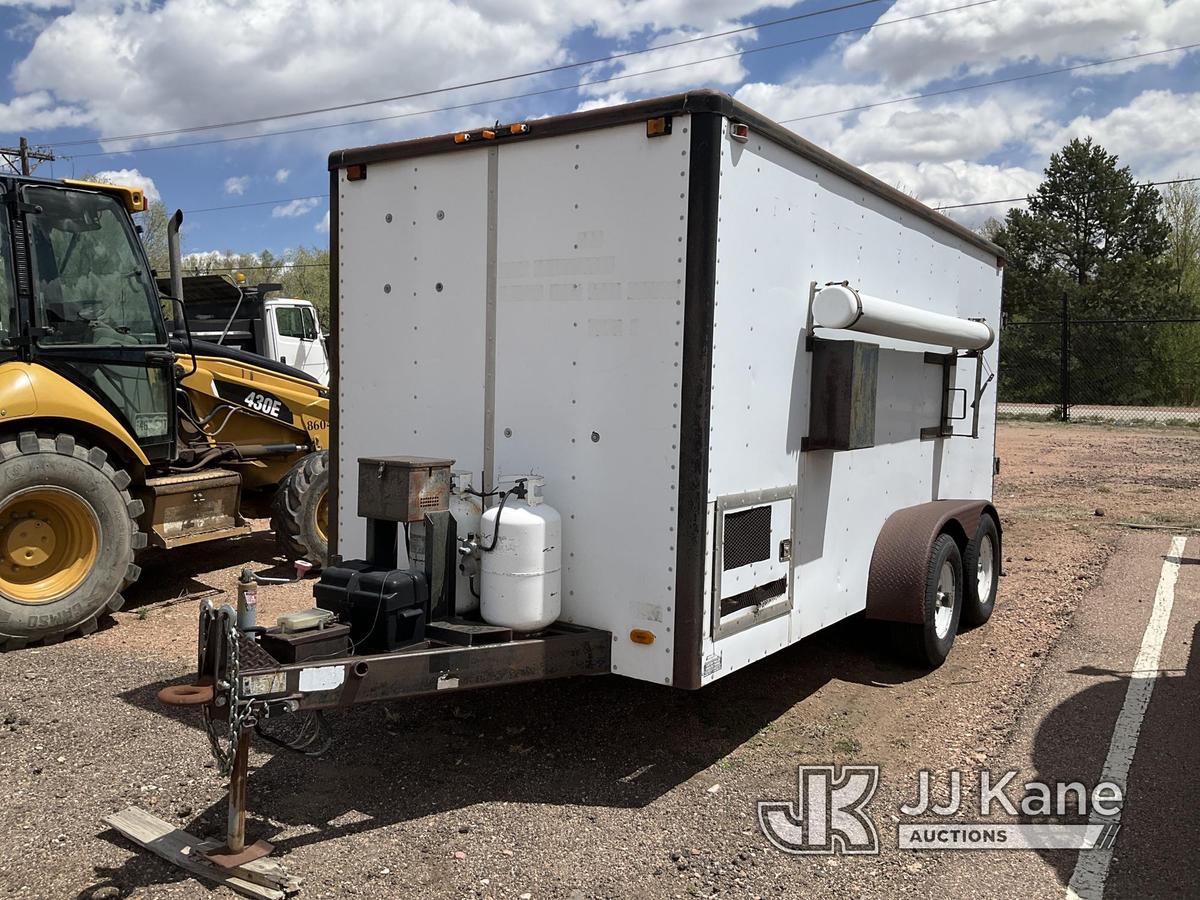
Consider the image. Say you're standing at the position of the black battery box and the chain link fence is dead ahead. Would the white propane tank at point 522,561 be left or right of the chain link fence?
right

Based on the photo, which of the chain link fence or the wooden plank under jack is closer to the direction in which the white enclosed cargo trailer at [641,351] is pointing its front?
the wooden plank under jack

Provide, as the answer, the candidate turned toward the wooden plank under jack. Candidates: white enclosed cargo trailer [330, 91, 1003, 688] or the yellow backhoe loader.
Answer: the white enclosed cargo trailer

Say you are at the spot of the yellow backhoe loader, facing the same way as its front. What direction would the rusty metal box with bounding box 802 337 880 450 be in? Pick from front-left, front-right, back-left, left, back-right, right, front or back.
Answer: right

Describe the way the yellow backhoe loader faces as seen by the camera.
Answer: facing away from the viewer and to the right of the viewer

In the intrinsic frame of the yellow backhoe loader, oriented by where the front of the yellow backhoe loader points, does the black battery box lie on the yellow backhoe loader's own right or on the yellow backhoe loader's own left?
on the yellow backhoe loader's own right

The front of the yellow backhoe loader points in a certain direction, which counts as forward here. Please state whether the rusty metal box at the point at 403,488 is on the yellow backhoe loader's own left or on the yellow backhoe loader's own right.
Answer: on the yellow backhoe loader's own right

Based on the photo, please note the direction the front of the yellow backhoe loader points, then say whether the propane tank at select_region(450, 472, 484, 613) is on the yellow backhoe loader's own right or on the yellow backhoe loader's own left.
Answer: on the yellow backhoe loader's own right

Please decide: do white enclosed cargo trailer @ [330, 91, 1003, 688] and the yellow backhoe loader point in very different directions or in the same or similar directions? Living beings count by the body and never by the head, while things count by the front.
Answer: very different directions

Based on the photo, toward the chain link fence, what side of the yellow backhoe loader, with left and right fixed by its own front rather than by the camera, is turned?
front

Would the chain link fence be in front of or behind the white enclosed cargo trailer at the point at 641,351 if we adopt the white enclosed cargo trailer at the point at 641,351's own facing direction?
behind

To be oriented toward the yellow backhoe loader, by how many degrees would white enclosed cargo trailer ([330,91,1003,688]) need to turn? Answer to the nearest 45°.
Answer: approximately 90° to its right
